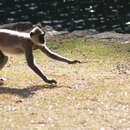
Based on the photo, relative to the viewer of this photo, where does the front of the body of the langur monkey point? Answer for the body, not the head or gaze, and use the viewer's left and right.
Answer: facing to the right of the viewer
